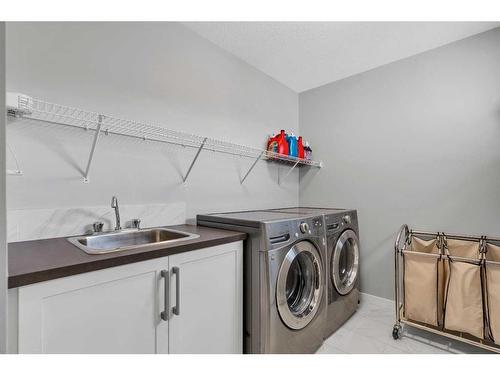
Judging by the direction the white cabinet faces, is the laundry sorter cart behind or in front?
in front

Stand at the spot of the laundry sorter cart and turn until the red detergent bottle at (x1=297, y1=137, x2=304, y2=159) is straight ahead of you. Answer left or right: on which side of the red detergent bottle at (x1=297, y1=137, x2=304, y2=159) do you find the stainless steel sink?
left

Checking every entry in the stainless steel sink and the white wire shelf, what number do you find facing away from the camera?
0

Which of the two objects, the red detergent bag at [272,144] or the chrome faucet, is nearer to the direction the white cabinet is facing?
the red detergent bag

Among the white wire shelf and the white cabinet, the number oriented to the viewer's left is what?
0

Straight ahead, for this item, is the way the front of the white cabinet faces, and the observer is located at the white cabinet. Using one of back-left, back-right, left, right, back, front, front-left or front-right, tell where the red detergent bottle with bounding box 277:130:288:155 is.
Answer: left

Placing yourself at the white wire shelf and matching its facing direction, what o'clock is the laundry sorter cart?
The laundry sorter cart is roughly at 11 o'clock from the white wire shelf.

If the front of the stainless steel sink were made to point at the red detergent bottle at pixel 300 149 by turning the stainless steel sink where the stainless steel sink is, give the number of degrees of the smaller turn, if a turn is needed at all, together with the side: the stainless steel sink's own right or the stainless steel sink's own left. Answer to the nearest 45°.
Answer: approximately 45° to the stainless steel sink's own left

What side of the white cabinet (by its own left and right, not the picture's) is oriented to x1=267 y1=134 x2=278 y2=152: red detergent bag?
left

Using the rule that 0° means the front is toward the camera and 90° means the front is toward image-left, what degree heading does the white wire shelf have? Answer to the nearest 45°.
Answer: approximately 315°
